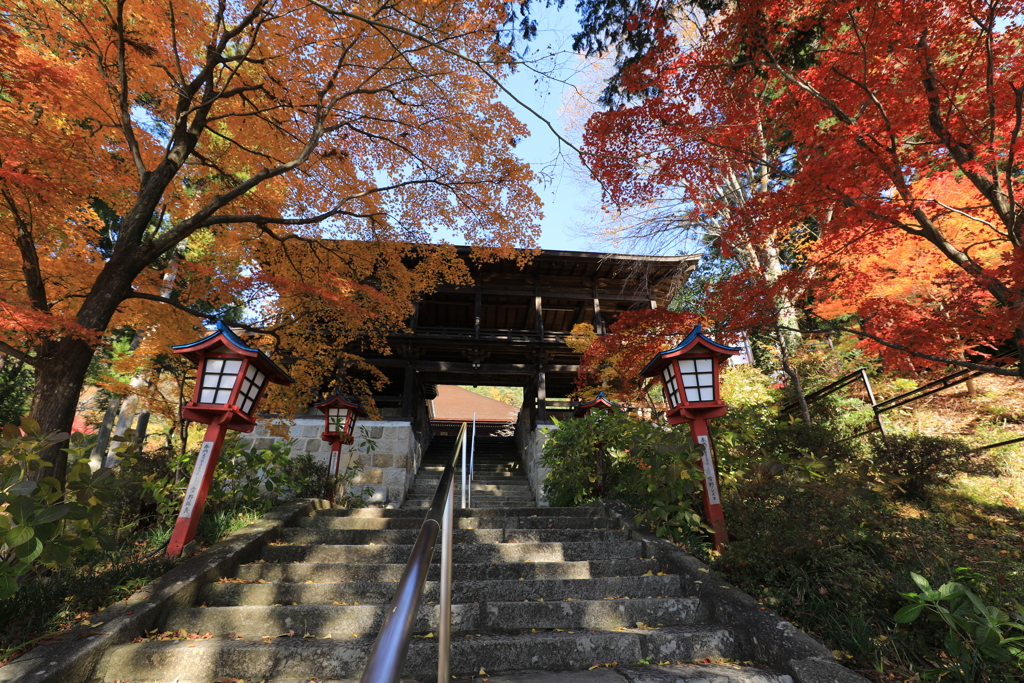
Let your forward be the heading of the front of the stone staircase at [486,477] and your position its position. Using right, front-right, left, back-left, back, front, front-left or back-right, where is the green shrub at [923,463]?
front-left

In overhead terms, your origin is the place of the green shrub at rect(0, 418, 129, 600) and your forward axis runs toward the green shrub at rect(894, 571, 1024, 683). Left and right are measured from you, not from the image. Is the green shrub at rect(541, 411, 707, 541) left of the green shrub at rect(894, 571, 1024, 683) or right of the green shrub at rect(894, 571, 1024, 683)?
left

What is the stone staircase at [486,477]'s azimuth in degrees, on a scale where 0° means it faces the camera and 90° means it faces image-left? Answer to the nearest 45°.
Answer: approximately 0°

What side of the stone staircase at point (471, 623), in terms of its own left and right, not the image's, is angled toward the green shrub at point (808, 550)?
left

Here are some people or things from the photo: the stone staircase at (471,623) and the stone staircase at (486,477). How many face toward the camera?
2

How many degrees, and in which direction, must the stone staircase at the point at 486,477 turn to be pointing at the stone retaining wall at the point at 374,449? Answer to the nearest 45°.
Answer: approximately 45° to its right

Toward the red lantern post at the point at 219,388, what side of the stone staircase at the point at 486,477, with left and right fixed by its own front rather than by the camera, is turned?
front

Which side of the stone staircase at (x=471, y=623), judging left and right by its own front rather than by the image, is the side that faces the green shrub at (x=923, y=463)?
left

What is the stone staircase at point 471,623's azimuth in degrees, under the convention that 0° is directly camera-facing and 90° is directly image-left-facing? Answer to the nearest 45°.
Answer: approximately 0°

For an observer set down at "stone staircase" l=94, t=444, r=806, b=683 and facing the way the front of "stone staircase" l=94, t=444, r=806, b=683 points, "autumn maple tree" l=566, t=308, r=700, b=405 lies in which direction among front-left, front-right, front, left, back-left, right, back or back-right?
back-left
